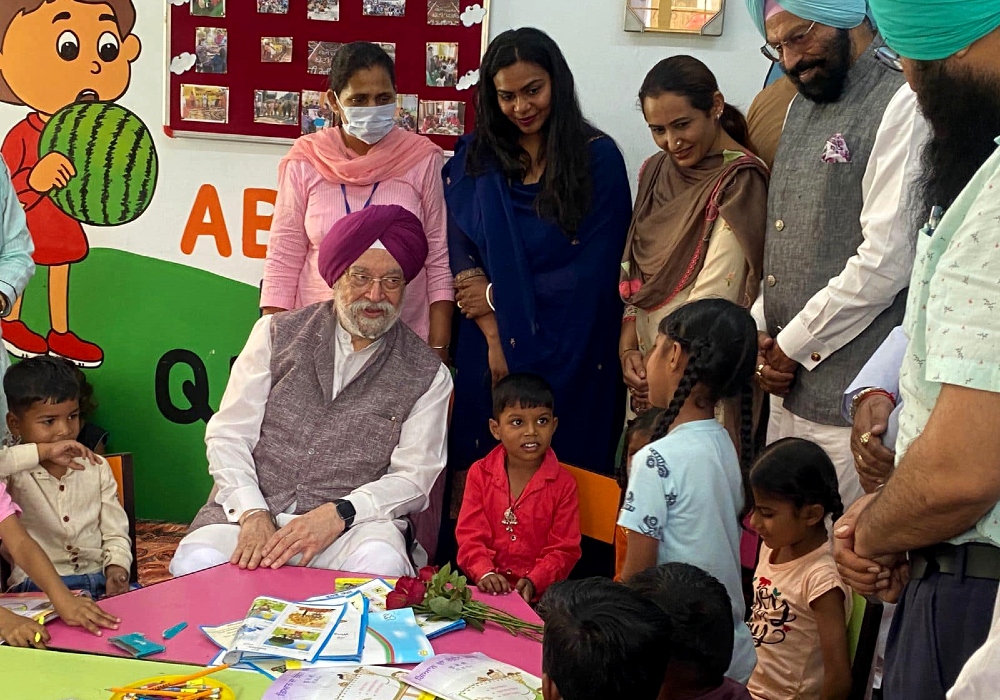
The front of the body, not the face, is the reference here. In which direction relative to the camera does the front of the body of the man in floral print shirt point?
to the viewer's left

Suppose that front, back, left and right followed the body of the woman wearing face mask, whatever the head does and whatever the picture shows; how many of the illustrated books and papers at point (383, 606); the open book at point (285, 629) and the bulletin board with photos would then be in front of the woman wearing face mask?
2

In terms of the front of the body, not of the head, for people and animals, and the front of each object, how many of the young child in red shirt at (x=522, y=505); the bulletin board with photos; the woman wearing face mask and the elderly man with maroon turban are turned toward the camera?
4

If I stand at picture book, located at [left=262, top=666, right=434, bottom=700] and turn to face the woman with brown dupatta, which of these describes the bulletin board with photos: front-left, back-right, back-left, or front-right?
front-left

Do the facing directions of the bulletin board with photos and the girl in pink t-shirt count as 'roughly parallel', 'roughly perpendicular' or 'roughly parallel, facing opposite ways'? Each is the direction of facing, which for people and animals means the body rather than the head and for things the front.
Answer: roughly perpendicular

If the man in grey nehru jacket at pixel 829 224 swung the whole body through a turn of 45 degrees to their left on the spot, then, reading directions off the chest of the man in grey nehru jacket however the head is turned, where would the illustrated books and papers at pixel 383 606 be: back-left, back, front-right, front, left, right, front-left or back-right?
front-right

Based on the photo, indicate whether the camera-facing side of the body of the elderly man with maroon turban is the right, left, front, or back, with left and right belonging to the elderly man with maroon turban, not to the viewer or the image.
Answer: front

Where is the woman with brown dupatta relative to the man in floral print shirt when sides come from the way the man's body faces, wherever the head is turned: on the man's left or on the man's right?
on the man's right

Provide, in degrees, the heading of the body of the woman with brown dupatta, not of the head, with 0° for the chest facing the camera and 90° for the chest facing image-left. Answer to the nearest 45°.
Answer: approximately 45°

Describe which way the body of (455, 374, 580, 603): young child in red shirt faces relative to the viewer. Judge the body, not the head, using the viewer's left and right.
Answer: facing the viewer

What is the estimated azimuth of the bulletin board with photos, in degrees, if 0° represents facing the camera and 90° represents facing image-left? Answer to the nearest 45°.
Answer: approximately 0°

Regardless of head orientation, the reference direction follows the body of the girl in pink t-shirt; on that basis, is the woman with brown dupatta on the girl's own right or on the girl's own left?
on the girl's own right

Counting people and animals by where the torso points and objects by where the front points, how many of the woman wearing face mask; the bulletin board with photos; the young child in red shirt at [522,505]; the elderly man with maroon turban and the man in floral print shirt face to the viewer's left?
1
